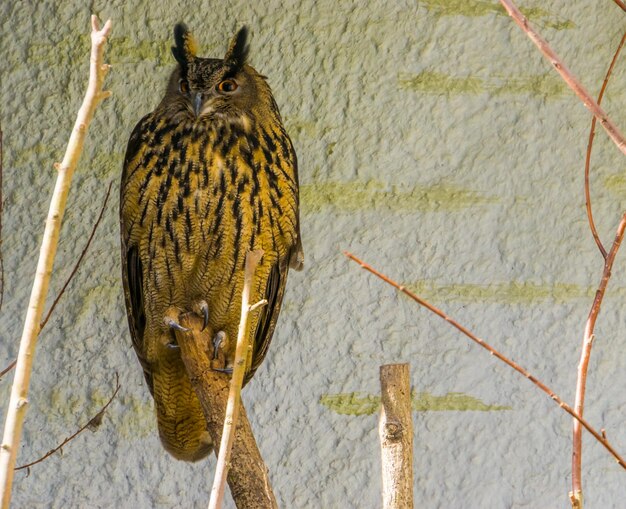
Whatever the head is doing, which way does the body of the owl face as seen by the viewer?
toward the camera

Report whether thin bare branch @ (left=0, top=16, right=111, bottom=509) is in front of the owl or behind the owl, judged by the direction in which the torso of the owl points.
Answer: in front

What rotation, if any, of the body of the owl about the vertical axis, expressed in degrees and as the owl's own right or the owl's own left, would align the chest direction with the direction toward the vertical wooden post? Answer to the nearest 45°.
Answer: approximately 45° to the owl's own left

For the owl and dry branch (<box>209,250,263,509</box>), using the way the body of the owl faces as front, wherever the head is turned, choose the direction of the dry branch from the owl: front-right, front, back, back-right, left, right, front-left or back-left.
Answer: front
